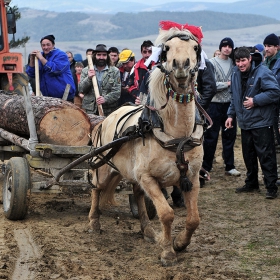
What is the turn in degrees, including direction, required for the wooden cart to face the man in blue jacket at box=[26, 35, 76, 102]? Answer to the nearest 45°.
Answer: approximately 135° to its left

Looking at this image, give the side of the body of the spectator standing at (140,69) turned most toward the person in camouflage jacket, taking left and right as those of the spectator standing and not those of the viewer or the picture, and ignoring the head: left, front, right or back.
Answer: right

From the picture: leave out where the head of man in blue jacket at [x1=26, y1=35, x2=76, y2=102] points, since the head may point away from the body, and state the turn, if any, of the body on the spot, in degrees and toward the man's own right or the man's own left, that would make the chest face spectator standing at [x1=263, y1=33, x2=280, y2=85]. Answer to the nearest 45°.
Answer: approximately 135° to the man's own left

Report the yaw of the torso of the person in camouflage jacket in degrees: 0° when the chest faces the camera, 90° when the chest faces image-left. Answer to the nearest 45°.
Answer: approximately 0°
